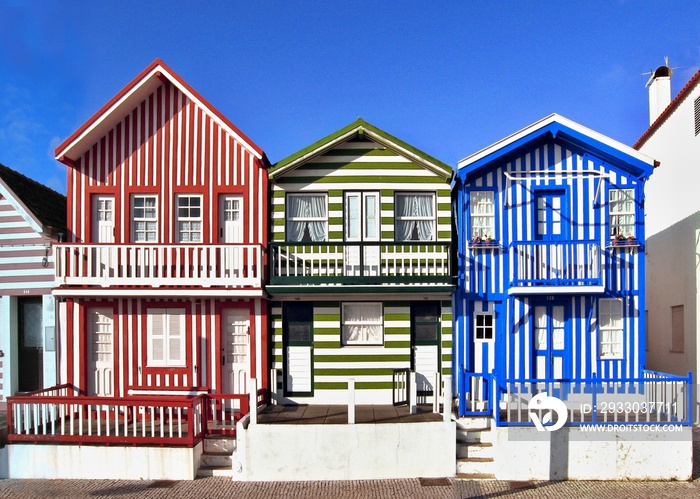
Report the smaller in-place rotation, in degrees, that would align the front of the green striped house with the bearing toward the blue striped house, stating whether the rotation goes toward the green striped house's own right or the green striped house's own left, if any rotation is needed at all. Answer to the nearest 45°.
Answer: approximately 90° to the green striped house's own left

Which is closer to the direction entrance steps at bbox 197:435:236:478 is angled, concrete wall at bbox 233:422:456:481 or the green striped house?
the concrete wall

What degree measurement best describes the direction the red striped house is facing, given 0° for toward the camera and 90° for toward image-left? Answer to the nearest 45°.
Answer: approximately 0°
